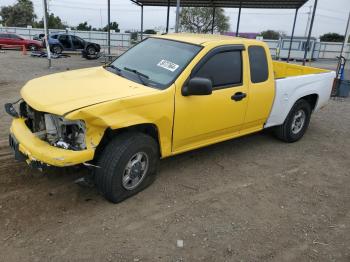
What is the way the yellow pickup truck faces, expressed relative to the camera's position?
facing the viewer and to the left of the viewer

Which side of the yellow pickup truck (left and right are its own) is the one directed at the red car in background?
right

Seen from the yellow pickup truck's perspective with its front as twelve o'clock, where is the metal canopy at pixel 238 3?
The metal canopy is roughly at 5 o'clock from the yellow pickup truck.
